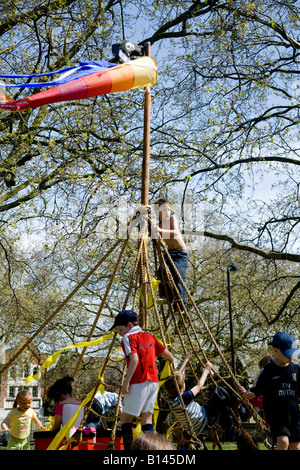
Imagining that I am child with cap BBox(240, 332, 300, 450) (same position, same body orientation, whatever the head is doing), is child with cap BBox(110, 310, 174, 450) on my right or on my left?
on my right

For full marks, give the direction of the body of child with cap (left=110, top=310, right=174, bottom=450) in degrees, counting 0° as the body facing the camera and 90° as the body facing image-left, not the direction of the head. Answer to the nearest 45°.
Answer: approximately 135°

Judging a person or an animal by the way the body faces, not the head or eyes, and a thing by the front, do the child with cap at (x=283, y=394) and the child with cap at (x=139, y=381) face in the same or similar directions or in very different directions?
very different directions
